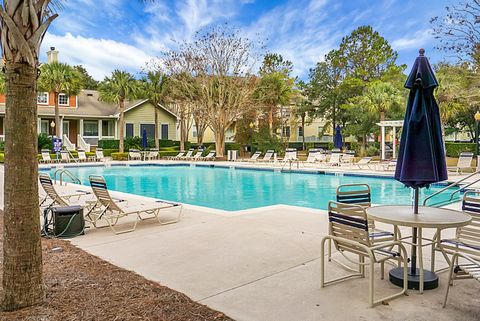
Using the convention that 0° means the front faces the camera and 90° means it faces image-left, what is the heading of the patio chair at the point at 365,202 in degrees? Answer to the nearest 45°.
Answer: approximately 315°

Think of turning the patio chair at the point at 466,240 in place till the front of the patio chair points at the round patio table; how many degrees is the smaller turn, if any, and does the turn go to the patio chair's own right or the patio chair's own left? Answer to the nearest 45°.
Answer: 0° — it already faces it

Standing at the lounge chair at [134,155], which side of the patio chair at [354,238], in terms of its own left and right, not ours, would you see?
left

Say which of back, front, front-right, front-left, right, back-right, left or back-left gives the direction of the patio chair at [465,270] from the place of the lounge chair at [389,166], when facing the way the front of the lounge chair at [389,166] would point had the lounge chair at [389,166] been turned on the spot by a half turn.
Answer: back-right

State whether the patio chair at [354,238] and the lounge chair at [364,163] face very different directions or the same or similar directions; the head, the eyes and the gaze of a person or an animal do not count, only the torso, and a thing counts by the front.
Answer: very different directions

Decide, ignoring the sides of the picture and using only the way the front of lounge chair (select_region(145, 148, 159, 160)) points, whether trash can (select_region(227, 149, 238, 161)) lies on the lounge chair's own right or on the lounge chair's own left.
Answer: on the lounge chair's own left

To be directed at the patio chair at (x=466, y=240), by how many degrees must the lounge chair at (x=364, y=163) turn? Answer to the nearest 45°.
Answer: approximately 45° to its left

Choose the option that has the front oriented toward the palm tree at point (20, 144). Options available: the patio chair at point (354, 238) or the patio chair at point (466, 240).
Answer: the patio chair at point (466, 240)

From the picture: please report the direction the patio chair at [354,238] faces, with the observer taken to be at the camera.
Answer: facing away from the viewer and to the right of the viewer

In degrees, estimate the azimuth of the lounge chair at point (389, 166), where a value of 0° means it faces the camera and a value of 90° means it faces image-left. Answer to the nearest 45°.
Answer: approximately 45°

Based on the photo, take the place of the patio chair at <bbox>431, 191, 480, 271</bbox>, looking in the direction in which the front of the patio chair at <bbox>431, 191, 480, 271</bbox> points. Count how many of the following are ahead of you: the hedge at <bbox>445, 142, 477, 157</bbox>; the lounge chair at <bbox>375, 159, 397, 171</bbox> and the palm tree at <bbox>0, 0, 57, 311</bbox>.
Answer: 1

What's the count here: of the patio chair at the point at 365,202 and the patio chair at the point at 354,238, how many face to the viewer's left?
0

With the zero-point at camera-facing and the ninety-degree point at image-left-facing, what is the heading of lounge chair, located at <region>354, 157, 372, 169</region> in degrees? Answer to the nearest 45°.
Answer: approximately 45°

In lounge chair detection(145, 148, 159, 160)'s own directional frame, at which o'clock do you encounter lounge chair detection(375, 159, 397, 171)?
lounge chair detection(375, 159, 397, 171) is roughly at 9 o'clock from lounge chair detection(145, 148, 159, 160).

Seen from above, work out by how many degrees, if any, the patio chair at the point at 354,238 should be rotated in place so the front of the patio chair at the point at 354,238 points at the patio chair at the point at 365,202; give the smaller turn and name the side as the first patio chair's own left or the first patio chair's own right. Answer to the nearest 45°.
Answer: approximately 45° to the first patio chair's own left
